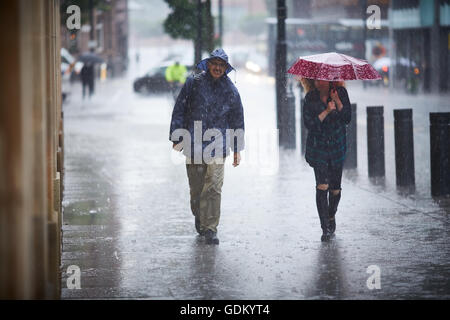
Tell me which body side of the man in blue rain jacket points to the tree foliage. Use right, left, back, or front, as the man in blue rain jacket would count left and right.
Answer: back

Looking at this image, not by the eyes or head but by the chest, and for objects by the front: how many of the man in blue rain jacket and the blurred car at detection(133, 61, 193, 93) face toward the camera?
1

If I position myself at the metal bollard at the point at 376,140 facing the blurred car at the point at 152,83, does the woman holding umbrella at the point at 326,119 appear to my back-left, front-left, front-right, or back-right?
back-left

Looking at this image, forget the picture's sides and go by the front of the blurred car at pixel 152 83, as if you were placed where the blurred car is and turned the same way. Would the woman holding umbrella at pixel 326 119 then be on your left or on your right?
on your left

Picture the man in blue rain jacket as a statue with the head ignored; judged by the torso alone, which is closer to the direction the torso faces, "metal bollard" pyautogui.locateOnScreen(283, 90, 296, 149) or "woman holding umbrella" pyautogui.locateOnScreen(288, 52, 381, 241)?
the woman holding umbrella

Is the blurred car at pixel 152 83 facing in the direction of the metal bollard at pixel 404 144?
no

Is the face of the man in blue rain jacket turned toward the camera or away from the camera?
toward the camera

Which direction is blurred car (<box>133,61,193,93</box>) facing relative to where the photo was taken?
to the viewer's left

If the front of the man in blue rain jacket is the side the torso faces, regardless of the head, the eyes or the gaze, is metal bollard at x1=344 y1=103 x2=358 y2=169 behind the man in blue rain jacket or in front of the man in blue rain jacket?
behind

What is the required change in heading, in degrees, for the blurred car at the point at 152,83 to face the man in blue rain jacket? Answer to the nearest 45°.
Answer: approximately 90° to its left

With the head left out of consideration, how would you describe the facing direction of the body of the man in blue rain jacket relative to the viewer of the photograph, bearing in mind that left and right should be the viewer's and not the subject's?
facing the viewer

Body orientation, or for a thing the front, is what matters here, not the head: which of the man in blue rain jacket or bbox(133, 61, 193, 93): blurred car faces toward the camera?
the man in blue rain jacket

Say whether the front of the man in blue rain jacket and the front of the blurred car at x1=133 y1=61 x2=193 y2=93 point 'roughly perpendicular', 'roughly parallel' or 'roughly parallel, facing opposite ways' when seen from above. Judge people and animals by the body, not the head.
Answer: roughly perpendicular

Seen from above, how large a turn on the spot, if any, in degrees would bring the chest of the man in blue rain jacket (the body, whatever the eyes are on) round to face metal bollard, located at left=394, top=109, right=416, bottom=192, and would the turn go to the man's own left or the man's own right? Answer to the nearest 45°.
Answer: approximately 135° to the man's own left
